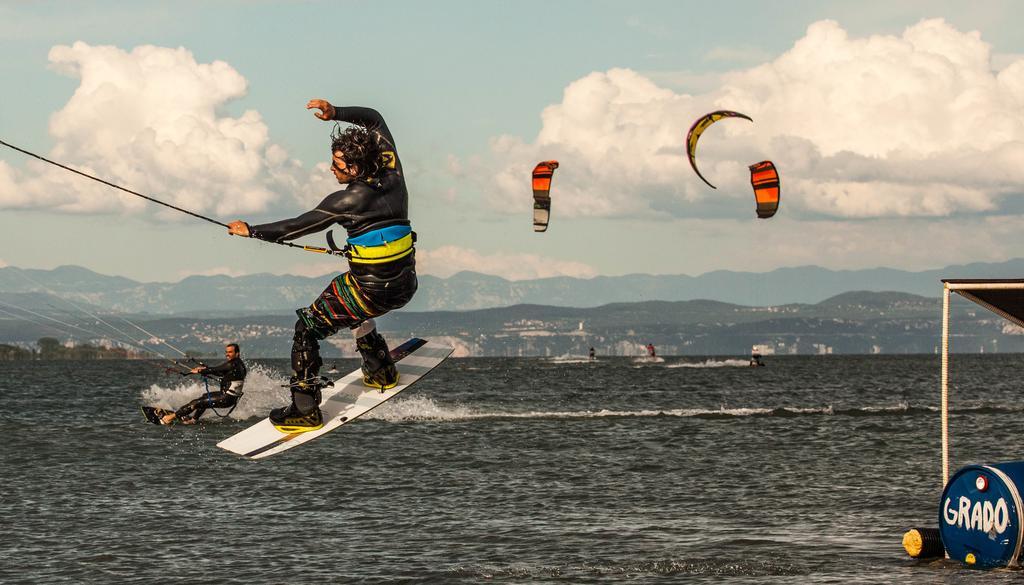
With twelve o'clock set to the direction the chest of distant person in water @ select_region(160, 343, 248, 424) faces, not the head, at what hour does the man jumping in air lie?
The man jumping in air is roughly at 9 o'clock from the distant person in water.

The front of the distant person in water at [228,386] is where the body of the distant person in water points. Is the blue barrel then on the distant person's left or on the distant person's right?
on the distant person's left

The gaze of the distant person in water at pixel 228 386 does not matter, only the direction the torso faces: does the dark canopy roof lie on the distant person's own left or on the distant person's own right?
on the distant person's own left

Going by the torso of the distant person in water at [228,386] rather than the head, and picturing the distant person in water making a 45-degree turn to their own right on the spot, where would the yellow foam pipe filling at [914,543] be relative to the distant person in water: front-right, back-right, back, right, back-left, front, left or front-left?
back

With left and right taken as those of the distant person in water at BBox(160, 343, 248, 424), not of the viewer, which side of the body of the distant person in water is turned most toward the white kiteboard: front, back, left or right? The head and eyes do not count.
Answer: left

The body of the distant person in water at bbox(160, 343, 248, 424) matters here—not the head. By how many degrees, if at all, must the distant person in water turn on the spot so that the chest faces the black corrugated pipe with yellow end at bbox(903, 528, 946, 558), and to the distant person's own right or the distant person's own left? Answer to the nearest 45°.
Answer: approximately 135° to the distant person's own left

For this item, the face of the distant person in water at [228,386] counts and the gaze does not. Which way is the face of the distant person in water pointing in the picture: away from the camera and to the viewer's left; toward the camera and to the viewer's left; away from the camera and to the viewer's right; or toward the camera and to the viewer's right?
toward the camera and to the viewer's left
